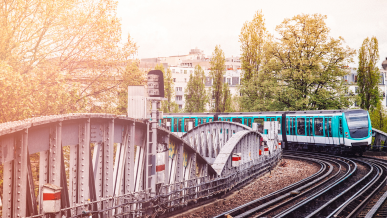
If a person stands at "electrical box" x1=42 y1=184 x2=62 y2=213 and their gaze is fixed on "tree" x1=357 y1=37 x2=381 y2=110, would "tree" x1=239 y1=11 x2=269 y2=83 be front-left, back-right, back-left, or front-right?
front-left

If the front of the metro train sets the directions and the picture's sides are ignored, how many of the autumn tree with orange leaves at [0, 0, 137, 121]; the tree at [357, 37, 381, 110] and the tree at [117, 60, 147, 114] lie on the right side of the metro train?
2

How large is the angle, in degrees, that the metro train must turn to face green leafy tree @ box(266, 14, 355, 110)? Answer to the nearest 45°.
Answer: approximately 135° to its left

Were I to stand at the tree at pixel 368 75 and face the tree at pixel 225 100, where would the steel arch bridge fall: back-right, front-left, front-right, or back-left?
front-left

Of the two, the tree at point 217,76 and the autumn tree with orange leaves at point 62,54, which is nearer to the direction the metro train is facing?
the autumn tree with orange leaves

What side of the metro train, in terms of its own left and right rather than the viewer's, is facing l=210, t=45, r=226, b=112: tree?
back

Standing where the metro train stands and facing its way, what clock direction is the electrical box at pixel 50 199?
The electrical box is roughly at 2 o'clock from the metro train.

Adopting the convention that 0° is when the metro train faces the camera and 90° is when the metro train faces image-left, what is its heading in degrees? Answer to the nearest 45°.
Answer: approximately 315°

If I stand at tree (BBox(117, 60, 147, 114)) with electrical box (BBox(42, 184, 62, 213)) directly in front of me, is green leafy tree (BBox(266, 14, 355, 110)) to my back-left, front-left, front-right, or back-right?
back-left

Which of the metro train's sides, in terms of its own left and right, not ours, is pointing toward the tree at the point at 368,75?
left

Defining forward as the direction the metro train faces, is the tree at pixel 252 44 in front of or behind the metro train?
behind

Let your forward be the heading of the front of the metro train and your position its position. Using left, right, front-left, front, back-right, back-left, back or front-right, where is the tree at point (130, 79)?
right

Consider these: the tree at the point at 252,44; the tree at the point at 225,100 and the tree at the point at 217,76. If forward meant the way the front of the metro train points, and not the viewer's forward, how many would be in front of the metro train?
0

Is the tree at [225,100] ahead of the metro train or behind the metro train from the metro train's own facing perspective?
behind

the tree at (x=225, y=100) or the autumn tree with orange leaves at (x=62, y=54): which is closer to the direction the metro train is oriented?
the autumn tree with orange leaves
